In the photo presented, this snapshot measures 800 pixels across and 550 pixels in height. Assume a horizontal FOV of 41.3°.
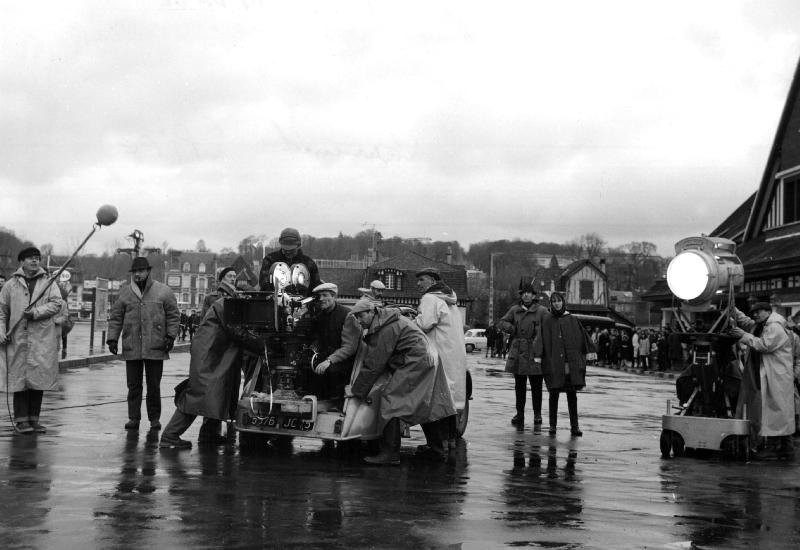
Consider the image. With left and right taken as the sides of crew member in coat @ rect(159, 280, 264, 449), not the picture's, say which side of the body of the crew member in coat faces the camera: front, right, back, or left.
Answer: right

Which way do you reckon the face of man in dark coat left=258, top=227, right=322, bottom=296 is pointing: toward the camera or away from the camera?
toward the camera

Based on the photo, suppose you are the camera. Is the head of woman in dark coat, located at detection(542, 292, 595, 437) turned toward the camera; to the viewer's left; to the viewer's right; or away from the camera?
toward the camera

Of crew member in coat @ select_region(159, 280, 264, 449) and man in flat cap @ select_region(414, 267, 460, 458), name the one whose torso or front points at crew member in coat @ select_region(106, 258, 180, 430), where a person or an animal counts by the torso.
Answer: the man in flat cap

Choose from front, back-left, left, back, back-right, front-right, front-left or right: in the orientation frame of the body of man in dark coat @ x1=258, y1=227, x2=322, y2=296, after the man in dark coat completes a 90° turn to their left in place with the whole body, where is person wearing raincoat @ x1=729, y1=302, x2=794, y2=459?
front

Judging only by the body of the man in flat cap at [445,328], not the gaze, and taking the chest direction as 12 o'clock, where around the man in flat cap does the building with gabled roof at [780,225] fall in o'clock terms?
The building with gabled roof is roughly at 4 o'clock from the man in flat cap.

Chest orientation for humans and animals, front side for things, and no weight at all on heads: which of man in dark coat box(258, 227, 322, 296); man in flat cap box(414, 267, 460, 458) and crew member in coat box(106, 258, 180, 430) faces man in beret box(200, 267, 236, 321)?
the man in flat cap

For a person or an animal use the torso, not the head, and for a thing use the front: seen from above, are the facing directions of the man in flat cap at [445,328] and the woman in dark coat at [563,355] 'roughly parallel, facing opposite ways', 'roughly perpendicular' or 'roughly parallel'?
roughly perpendicular

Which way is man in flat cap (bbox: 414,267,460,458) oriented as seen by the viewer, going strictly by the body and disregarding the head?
to the viewer's left

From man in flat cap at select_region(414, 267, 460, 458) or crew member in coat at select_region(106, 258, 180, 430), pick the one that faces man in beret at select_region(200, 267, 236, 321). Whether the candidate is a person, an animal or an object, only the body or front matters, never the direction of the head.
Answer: the man in flat cap

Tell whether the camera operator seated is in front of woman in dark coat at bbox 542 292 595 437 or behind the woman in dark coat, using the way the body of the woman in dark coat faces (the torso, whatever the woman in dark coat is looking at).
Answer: in front

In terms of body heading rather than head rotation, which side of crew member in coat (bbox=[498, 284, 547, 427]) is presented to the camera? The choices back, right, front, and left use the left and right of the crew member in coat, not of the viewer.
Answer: front

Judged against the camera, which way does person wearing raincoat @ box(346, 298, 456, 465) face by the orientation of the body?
to the viewer's left

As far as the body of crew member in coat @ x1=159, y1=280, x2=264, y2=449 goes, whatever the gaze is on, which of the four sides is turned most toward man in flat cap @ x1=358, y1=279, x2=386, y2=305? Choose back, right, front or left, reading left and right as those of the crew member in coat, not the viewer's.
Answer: front

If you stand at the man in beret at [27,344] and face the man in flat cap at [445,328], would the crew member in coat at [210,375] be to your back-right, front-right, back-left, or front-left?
front-right

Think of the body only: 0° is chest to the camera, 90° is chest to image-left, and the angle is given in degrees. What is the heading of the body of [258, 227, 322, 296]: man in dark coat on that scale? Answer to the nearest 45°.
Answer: approximately 0°

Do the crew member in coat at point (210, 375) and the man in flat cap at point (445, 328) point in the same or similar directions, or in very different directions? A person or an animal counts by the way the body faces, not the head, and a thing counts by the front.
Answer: very different directions

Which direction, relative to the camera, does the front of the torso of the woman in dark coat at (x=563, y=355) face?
toward the camera

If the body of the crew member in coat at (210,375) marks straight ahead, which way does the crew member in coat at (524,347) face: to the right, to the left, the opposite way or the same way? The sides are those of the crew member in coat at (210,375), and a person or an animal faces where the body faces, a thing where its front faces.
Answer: to the right
